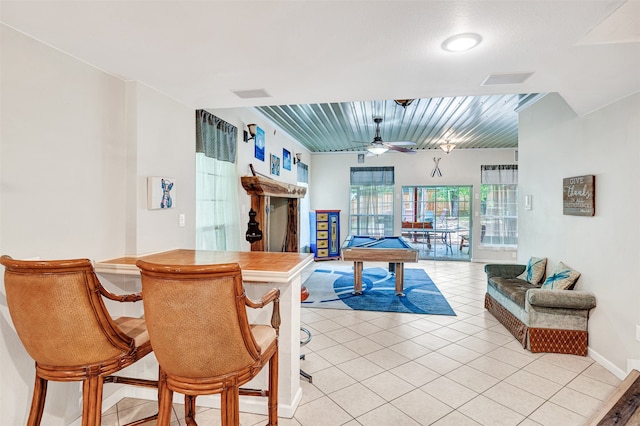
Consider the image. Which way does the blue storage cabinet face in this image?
toward the camera

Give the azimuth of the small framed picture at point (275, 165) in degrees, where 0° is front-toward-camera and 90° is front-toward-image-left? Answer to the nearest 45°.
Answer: approximately 315°

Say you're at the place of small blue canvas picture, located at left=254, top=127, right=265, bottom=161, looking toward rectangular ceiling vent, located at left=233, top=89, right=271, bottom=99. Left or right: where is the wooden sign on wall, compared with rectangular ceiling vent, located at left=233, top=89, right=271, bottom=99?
left

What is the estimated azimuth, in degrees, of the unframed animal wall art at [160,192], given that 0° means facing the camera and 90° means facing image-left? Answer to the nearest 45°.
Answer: approximately 315°

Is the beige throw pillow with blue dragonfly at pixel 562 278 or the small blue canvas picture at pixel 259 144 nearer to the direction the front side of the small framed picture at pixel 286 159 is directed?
the beige throw pillow with blue dragonfly

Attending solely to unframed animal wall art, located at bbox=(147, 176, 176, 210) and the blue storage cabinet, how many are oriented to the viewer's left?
0

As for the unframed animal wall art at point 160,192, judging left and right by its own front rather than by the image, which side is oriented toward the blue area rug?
left

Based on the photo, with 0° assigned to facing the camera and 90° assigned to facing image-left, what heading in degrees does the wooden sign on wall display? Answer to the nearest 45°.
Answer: approximately 45°

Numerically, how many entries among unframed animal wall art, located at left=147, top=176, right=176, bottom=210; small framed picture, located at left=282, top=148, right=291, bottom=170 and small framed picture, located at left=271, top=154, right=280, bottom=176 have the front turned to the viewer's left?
0

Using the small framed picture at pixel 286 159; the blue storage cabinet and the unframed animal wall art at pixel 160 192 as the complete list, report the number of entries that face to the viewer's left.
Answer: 0

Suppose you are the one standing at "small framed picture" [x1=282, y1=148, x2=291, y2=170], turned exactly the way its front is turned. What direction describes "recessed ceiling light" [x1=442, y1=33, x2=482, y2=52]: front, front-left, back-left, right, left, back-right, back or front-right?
front-right

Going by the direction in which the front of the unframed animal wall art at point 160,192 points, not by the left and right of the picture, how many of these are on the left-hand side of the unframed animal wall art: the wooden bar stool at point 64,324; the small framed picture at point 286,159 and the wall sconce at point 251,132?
2

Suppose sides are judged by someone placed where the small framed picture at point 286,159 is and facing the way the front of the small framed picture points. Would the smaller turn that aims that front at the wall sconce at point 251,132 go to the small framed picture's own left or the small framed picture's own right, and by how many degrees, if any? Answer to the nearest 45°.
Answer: approximately 45° to the small framed picture's own right

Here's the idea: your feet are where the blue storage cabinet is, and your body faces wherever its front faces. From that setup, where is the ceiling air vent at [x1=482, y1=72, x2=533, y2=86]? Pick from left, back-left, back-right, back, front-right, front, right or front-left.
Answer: front

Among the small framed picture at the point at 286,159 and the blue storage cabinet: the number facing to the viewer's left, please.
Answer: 0

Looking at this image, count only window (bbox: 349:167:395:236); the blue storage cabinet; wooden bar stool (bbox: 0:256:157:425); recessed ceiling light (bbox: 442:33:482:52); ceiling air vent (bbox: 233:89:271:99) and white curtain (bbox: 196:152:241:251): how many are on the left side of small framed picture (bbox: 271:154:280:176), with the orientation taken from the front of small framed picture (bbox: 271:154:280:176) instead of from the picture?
2
